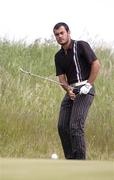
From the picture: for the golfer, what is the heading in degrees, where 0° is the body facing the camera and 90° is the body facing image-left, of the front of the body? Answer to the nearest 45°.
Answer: approximately 45°
